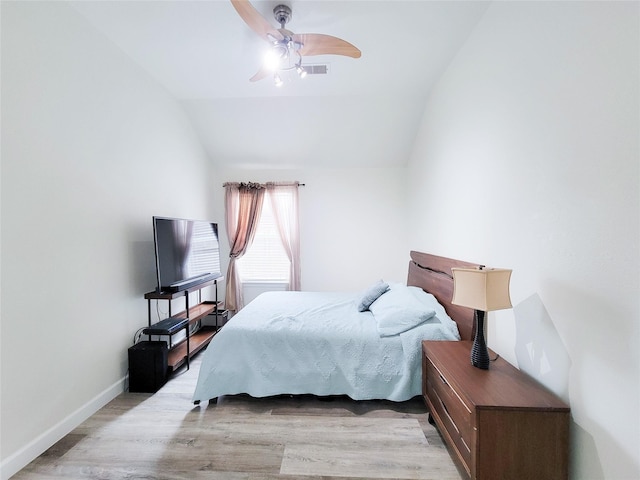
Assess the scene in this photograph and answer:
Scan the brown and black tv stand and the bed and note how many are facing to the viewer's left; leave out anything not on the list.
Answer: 1

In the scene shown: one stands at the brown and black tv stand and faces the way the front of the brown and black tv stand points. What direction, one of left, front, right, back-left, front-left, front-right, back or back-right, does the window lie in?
left

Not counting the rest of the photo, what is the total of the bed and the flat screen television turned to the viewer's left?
1

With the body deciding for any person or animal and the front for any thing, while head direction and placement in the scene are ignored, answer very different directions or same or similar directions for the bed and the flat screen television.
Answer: very different directions

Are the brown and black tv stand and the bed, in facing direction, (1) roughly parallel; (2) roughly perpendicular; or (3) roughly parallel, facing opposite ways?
roughly parallel, facing opposite ways

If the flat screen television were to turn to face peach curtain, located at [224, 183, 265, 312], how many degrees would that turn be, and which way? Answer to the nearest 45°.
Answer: approximately 90° to its left

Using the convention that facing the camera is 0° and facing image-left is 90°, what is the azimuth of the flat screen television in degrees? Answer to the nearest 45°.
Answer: approximately 315°

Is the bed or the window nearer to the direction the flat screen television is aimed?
the bed

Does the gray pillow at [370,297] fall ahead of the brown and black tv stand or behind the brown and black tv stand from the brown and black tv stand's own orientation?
ahead

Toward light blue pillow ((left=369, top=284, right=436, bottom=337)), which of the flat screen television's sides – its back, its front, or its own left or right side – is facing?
front

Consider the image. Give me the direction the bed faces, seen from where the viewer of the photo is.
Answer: facing to the left of the viewer

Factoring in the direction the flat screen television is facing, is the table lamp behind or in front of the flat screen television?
in front
